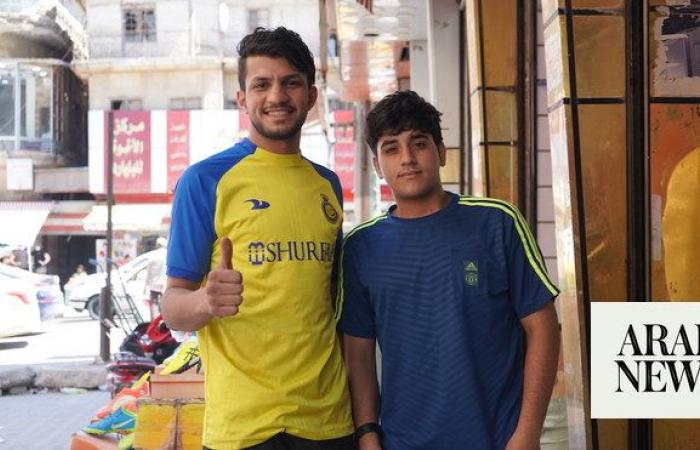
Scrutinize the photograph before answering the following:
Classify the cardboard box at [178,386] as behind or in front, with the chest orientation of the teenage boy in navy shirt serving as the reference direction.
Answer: behind

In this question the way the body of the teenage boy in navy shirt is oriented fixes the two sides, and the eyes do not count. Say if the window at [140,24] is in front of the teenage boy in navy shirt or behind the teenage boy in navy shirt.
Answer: behind

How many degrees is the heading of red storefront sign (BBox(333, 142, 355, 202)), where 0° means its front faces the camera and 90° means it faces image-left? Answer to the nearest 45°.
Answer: approximately 0°

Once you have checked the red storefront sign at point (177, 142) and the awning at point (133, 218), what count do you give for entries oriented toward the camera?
2

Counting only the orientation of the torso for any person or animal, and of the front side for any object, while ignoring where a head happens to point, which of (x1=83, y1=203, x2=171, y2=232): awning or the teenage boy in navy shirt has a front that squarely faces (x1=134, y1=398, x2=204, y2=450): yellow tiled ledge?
the awning
